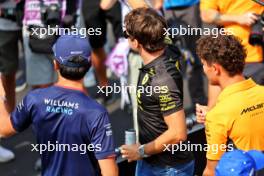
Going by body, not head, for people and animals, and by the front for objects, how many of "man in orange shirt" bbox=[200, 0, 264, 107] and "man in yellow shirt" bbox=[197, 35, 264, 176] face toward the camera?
1

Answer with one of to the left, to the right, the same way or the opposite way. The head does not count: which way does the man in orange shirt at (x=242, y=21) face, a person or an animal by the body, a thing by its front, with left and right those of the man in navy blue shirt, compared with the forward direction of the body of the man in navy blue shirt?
the opposite way

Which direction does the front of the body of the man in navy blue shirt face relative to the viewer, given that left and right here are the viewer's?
facing away from the viewer

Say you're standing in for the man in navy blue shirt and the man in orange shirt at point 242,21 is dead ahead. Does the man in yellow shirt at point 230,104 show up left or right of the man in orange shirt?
right

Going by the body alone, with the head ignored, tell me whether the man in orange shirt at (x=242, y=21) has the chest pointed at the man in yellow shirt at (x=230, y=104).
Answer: yes

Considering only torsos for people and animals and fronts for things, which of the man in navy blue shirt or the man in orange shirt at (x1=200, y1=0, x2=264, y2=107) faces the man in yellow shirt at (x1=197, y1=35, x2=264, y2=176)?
the man in orange shirt

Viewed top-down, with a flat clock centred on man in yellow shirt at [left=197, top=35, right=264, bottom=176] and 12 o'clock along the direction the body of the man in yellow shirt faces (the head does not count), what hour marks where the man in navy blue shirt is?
The man in navy blue shirt is roughly at 10 o'clock from the man in yellow shirt.

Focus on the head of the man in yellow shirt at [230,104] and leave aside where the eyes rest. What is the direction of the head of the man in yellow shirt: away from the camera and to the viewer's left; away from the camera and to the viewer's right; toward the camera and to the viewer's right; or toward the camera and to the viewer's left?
away from the camera and to the viewer's left

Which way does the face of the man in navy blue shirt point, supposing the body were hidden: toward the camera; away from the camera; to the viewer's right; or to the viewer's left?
away from the camera

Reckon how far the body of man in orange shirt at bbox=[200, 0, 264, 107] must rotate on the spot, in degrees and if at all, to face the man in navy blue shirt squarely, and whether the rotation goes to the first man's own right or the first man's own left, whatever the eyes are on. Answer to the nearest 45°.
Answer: approximately 45° to the first man's own right

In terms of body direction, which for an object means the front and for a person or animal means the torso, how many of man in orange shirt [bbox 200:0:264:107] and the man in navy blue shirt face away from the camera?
1

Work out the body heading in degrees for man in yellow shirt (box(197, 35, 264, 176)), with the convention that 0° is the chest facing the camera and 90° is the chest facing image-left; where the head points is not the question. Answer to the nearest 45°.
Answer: approximately 135°

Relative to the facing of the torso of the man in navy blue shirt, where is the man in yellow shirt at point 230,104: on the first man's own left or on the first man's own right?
on the first man's own right

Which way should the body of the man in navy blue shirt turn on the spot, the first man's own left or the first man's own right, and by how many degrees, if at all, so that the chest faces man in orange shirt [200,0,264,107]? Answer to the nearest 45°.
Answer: approximately 45° to the first man's own right

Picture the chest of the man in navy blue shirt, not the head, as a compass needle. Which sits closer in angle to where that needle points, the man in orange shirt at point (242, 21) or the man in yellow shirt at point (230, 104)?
the man in orange shirt

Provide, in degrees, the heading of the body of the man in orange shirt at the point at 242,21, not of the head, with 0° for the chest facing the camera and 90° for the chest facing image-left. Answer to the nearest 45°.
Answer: approximately 0°
